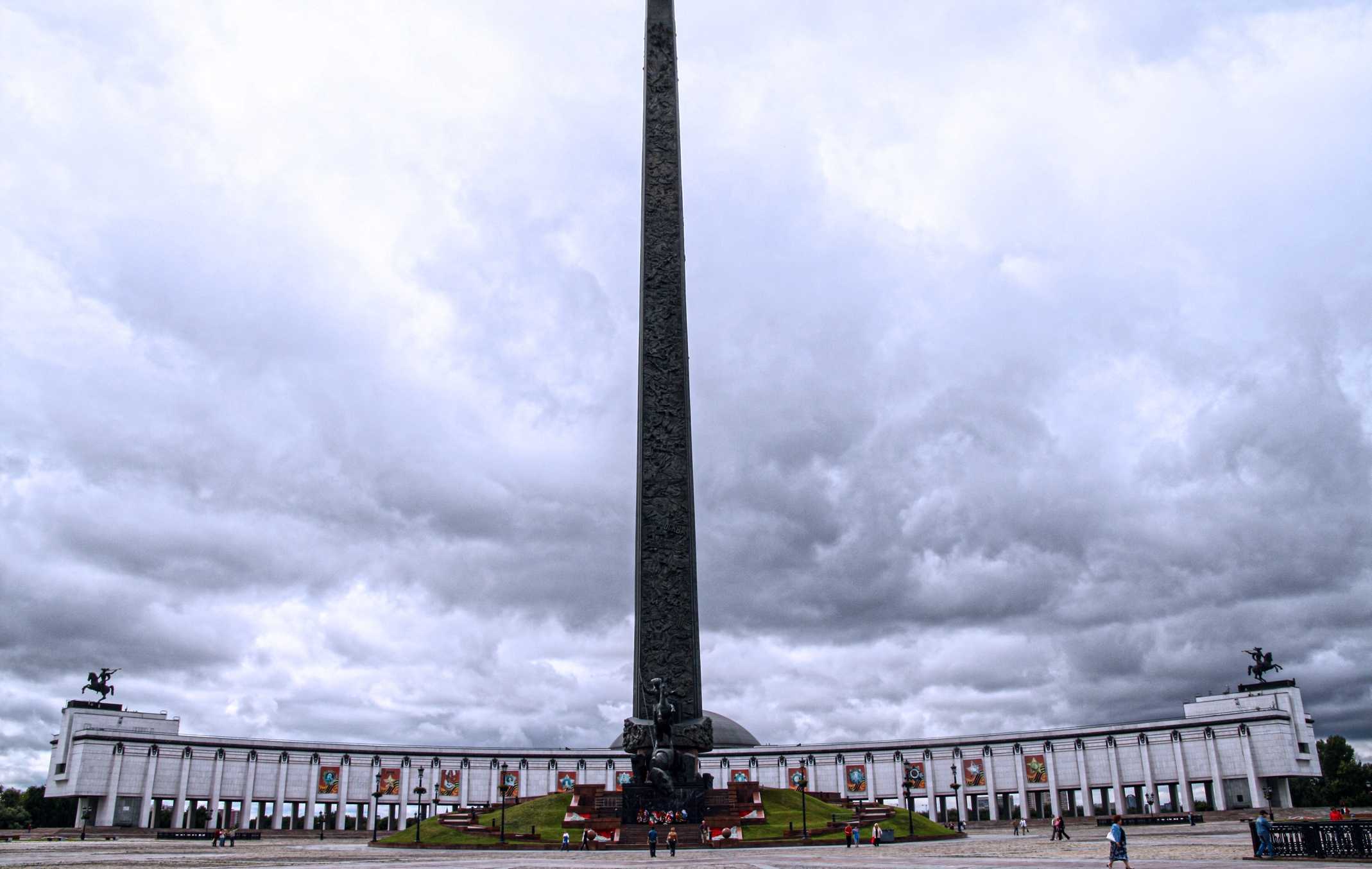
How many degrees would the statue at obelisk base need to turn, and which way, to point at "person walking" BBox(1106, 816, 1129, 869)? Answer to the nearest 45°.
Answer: approximately 45° to its left

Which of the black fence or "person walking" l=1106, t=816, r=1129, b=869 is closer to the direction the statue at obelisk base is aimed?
the person walking

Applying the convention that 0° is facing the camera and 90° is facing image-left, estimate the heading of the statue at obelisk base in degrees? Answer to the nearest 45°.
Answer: approximately 0°

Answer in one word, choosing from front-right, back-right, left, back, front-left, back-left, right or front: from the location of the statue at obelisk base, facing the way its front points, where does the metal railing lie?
front-left

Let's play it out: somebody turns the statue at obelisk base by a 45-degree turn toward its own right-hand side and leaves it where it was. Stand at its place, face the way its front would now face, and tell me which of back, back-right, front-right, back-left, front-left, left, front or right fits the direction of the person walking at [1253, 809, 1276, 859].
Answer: left
